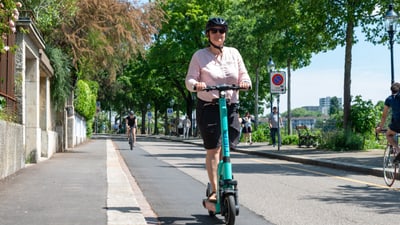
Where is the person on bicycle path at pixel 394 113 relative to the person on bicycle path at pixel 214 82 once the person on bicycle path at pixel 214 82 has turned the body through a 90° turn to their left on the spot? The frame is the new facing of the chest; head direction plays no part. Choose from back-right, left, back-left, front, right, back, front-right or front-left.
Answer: front-left

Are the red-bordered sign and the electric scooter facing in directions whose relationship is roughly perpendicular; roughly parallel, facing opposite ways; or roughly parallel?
roughly parallel

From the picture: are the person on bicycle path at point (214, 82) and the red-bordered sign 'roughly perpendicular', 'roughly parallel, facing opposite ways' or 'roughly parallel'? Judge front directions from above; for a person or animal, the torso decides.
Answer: roughly parallel

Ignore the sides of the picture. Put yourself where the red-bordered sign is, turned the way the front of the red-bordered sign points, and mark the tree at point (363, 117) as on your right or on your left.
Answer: on your left

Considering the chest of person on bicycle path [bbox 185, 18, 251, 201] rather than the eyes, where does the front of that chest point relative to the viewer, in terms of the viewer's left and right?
facing the viewer

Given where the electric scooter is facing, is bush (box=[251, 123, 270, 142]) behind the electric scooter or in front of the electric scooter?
behind

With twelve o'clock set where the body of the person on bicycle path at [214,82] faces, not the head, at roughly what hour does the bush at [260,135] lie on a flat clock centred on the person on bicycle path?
The bush is roughly at 6 o'clock from the person on bicycle path.

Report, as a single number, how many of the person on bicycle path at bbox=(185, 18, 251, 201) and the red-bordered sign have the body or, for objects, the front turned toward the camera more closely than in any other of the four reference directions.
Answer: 2

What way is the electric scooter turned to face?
toward the camera

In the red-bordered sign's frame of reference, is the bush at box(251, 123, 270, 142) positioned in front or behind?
behind

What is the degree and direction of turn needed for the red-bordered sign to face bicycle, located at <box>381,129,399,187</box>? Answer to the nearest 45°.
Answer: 0° — it already faces it

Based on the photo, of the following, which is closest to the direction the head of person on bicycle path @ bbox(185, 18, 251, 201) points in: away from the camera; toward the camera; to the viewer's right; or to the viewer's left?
toward the camera
